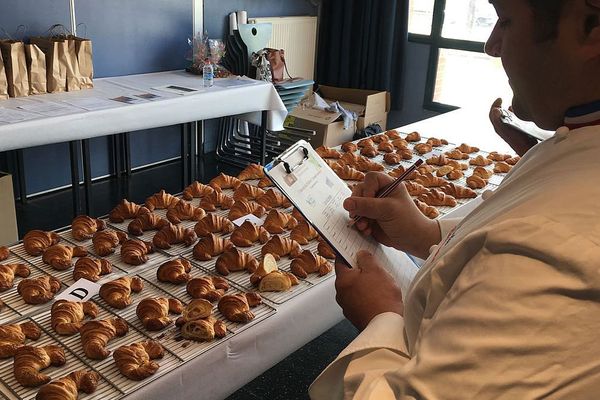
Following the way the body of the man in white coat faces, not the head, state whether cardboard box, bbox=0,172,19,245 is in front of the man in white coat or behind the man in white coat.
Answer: in front

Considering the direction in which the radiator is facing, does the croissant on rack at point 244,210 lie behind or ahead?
ahead

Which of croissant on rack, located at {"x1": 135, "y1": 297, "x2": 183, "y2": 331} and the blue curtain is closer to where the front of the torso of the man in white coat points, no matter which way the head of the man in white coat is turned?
the croissant on rack

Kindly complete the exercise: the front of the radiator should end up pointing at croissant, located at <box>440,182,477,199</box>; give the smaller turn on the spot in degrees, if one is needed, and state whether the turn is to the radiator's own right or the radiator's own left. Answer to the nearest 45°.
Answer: approximately 45° to the radiator's own left

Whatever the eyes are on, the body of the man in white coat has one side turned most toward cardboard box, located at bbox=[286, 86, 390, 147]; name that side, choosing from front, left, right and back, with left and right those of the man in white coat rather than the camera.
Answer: right

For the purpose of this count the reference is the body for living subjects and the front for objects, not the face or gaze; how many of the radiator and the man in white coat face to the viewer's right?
0

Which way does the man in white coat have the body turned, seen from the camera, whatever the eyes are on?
to the viewer's left

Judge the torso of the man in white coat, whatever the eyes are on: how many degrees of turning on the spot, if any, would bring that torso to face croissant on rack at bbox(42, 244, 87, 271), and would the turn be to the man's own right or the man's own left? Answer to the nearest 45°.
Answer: approximately 45° to the man's own right

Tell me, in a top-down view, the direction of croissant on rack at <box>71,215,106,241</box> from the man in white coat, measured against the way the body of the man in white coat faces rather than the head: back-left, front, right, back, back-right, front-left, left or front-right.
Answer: front-right

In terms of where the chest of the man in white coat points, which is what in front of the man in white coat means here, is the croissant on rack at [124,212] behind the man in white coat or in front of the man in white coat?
in front

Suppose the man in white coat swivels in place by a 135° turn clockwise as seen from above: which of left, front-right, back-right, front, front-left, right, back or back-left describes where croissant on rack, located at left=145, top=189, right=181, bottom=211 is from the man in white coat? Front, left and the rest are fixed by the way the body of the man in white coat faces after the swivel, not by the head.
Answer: left
